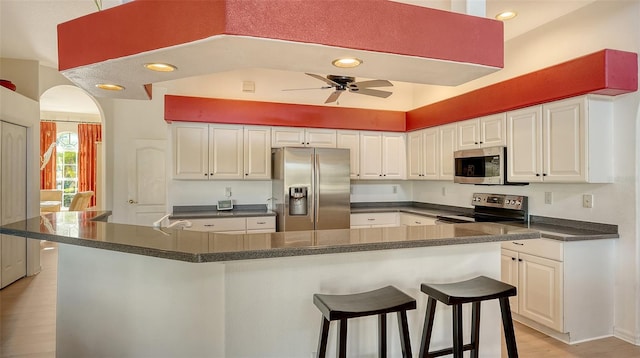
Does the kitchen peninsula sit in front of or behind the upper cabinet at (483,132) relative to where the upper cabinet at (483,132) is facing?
in front

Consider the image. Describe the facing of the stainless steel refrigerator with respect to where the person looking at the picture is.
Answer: facing the viewer

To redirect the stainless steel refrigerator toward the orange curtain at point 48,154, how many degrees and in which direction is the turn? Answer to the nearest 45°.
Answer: approximately 135° to its right

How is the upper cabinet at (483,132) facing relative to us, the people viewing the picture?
facing the viewer and to the left of the viewer

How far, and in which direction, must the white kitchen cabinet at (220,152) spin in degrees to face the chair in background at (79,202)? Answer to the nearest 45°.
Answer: approximately 135° to its right

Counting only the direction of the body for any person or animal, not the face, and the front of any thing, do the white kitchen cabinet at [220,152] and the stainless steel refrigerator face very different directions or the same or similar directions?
same or similar directions

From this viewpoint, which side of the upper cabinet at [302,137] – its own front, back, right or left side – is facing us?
front

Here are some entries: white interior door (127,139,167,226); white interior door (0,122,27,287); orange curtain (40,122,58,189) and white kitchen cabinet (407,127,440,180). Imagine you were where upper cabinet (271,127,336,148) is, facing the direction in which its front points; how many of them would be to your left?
1

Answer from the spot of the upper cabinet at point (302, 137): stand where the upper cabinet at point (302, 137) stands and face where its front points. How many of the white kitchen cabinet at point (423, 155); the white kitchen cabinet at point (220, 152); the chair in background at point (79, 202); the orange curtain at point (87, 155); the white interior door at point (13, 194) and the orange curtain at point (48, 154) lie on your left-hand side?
1

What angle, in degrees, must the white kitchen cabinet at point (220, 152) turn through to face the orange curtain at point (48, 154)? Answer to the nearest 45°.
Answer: approximately 135° to its right

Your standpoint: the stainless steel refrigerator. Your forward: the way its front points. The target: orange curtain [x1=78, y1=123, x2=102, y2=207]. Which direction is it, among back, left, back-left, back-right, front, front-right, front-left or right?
back-right

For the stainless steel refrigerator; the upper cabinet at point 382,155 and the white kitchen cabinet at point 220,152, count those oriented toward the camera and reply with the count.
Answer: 3

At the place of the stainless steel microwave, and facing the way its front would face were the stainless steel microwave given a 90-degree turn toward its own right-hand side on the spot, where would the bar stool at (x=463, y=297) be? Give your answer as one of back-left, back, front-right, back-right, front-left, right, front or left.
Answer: back-left

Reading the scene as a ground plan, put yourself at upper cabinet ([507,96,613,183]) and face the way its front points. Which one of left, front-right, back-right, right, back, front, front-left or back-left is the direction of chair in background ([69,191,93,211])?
front-right

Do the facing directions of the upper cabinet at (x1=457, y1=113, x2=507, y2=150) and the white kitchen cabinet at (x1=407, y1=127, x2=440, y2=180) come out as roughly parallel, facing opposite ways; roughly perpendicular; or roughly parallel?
roughly parallel

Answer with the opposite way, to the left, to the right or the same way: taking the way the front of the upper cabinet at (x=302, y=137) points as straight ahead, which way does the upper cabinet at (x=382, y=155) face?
the same way

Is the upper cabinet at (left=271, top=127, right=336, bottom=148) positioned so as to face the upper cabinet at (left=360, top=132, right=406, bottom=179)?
no
